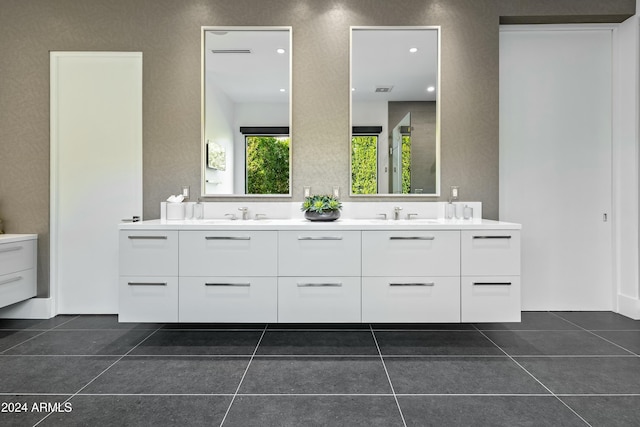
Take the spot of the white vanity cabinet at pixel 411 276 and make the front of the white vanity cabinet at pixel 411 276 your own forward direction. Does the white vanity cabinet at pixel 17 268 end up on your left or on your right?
on your right

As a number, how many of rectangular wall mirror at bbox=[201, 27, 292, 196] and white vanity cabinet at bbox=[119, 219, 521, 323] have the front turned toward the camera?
2

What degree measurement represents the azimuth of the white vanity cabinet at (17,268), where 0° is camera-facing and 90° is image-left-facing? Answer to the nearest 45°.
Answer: approximately 315°

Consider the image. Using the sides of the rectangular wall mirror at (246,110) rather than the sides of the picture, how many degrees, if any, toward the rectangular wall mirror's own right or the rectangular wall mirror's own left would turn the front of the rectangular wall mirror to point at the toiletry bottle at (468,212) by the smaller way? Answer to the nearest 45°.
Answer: approximately 90° to the rectangular wall mirror's own left

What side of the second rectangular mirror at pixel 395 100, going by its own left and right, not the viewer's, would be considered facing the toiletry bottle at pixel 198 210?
right

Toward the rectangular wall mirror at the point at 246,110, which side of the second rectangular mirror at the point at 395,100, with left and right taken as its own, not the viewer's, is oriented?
right

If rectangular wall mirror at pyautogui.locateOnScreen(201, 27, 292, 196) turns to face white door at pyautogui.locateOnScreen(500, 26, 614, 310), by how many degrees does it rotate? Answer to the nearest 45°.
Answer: approximately 90° to its left

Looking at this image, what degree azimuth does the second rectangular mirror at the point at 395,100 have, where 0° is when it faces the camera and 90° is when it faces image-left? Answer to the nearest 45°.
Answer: approximately 0°

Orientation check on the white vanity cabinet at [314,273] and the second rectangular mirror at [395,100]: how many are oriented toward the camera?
2

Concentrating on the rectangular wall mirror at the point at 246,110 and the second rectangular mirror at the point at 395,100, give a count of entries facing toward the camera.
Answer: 2
